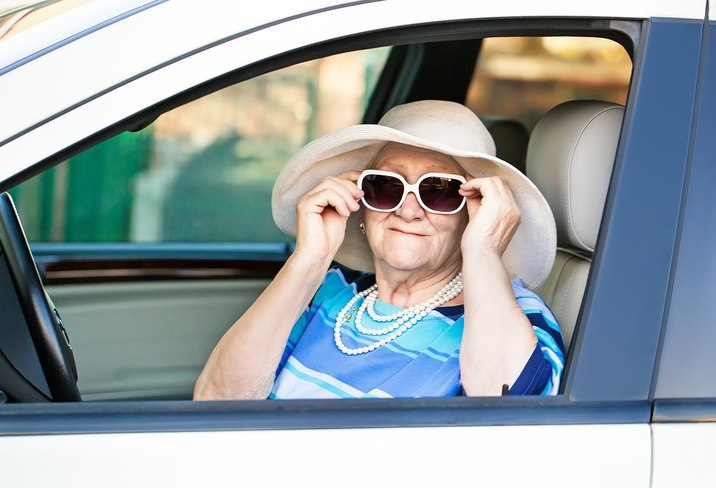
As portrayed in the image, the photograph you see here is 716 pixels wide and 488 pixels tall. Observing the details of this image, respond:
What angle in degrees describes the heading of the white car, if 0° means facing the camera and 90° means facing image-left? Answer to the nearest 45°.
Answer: approximately 90°

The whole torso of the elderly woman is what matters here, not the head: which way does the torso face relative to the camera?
toward the camera

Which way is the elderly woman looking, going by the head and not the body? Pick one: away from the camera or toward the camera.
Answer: toward the camera
